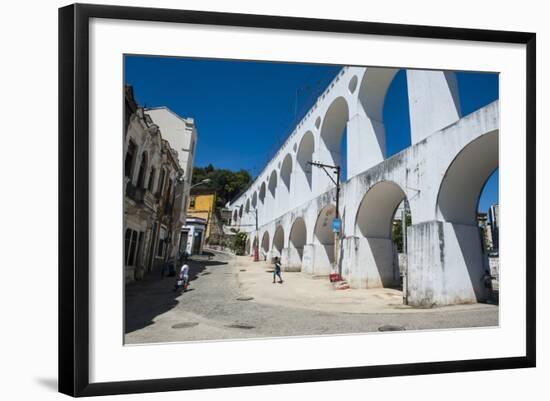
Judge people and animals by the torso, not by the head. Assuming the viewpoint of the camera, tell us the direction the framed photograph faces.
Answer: facing the viewer and to the right of the viewer
